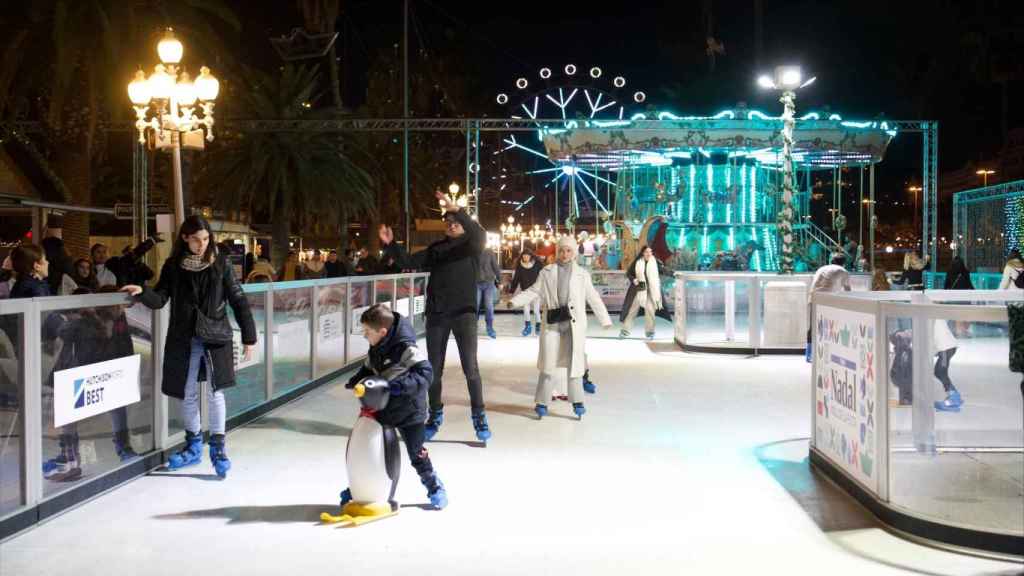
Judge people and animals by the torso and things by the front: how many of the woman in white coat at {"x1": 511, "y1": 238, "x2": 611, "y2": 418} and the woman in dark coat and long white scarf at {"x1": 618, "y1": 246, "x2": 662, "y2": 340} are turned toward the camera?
2

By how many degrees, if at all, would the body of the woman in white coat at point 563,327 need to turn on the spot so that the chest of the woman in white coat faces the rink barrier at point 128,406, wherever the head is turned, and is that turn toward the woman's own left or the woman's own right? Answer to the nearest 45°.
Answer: approximately 45° to the woman's own right

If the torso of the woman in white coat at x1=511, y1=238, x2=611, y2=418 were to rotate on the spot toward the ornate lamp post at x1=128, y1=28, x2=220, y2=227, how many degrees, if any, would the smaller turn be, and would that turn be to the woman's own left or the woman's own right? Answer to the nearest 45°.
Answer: approximately 135° to the woman's own right

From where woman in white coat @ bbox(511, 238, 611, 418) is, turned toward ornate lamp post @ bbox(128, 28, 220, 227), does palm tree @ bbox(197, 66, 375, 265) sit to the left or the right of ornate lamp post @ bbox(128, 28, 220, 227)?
right

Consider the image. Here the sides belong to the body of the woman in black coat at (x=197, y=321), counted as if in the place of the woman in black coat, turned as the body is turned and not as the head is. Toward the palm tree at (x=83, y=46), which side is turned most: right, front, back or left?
back

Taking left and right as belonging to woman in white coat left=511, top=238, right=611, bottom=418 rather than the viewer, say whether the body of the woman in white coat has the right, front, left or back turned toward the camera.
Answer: front

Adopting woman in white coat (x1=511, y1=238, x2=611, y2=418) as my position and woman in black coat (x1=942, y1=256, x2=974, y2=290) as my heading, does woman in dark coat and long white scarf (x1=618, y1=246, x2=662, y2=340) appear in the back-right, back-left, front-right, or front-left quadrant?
front-left

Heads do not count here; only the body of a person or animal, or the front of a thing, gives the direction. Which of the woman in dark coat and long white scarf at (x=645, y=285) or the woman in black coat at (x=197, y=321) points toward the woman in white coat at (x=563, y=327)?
the woman in dark coat and long white scarf at (x=645, y=285)

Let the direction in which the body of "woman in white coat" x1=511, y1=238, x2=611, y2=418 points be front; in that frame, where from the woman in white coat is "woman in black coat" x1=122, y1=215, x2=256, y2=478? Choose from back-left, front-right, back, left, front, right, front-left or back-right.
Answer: front-right

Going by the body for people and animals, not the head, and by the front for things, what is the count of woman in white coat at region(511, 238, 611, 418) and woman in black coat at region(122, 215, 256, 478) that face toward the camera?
2

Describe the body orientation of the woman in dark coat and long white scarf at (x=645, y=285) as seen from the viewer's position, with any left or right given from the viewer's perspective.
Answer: facing the viewer
